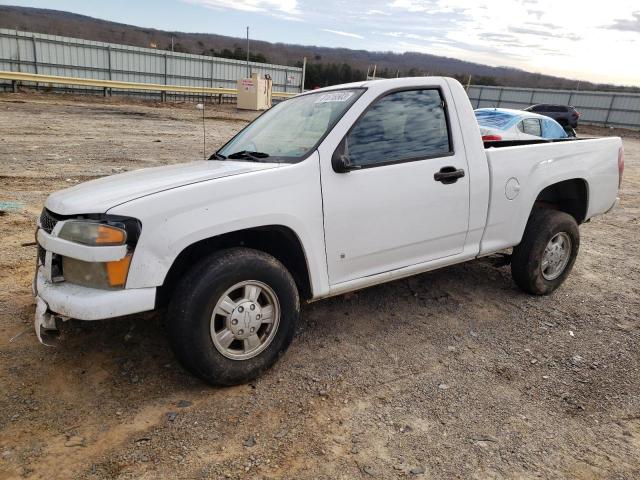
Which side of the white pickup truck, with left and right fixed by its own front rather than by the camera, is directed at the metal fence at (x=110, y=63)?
right

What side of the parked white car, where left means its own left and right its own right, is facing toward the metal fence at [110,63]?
left

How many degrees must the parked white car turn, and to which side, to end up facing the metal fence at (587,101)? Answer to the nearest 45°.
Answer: approximately 45° to its left

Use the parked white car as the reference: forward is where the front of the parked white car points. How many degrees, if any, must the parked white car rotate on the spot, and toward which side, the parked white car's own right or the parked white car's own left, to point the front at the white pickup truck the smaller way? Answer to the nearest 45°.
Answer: approximately 135° to the parked white car's own right

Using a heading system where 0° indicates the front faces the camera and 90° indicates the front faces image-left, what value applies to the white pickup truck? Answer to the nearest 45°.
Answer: approximately 45°

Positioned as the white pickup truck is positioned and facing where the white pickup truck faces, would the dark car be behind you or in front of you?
behind

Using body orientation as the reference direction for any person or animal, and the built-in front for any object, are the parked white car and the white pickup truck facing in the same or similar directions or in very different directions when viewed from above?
very different directions

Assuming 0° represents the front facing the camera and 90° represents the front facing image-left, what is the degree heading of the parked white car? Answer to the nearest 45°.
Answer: approximately 225°

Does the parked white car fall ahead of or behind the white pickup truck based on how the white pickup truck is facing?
behind
